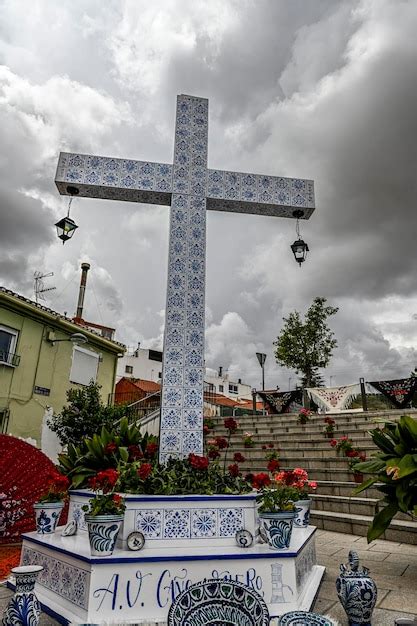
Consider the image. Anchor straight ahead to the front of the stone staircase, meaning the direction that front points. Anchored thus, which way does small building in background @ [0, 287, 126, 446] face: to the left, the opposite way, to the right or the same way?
to the left

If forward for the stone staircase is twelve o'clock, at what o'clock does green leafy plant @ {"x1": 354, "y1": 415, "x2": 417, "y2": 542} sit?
The green leafy plant is roughly at 12 o'clock from the stone staircase.

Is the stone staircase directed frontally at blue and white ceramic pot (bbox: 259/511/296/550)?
yes

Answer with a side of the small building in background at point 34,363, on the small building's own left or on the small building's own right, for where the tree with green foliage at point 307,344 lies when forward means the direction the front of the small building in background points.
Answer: on the small building's own left

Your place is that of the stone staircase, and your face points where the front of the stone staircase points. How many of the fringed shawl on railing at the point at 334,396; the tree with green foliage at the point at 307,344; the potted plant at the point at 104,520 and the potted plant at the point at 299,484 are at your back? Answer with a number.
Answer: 2

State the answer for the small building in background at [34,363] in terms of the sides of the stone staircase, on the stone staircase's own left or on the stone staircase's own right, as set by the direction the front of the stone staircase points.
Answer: on the stone staircase's own right

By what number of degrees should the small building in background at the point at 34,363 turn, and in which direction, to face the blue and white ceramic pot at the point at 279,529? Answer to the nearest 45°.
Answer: approximately 45° to its right

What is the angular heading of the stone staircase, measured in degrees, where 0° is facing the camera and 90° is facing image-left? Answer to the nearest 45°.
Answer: approximately 0°

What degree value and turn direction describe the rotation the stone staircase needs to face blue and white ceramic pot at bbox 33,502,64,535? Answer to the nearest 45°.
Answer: approximately 45° to its right

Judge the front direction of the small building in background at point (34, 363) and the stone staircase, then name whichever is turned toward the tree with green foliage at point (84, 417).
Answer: the small building in background

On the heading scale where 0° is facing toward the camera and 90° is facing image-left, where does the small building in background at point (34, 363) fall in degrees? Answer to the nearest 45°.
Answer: approximately 315°
